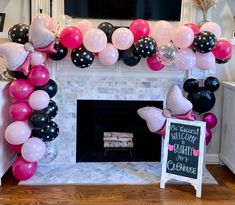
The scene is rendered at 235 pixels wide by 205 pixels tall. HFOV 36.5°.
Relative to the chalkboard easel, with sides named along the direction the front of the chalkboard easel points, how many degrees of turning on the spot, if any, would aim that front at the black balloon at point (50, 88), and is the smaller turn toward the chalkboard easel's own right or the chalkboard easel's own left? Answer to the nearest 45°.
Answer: approximately 45° to the chalkboard easel's own right

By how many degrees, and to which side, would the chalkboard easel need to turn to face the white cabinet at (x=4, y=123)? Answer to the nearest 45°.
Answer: approximately 45° to its right

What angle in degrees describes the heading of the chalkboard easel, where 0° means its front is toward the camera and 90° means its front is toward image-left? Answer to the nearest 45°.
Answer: approximately 45°

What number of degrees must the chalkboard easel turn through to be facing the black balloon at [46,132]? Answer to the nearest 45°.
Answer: approximately 45° to its right
